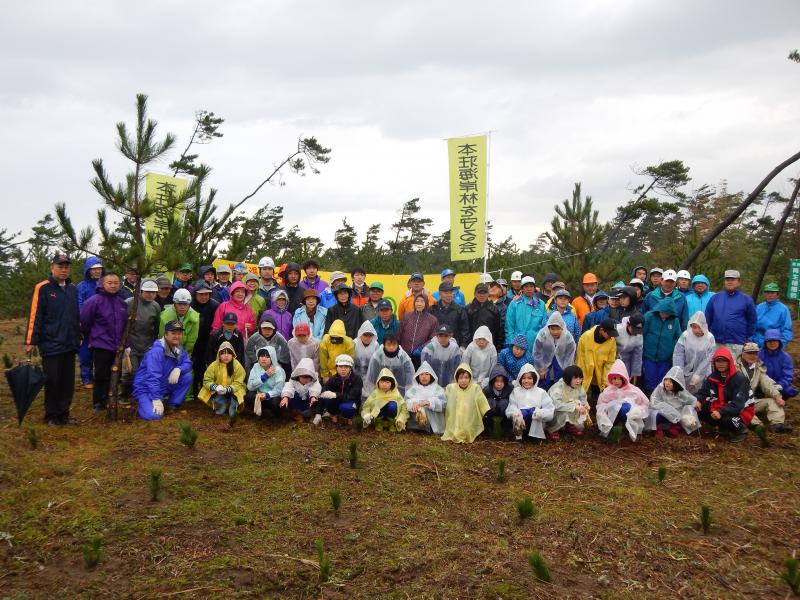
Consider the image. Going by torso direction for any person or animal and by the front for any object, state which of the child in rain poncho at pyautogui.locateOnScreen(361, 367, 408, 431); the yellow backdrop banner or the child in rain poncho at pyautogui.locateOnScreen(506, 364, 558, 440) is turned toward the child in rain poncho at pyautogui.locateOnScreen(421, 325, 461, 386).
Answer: the yellow backdrop banner

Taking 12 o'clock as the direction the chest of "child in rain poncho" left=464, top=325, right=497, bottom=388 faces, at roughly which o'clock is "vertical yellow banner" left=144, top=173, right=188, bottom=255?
The vertical yellow banner is roughly at 3 o'clock from the child in rain poncho.

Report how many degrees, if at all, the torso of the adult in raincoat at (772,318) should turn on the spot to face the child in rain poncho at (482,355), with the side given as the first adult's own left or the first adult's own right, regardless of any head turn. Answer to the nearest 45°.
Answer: approximately 45° to the first adult's own right

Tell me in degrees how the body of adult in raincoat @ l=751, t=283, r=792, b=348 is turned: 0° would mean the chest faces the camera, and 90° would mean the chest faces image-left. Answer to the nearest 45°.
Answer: approximately 0°

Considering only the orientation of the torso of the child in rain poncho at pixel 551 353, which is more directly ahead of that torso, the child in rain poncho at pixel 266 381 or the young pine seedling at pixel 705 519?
the young pine seedling

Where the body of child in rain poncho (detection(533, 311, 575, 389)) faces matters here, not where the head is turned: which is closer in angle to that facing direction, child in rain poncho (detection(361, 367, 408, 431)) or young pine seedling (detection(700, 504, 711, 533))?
the young pine seedling
